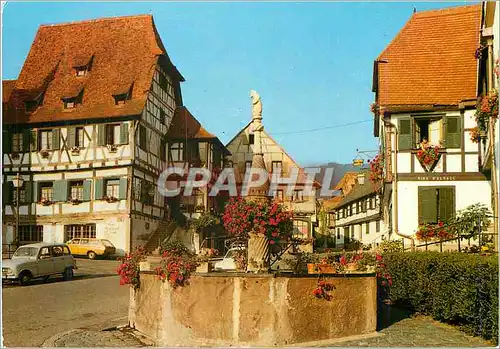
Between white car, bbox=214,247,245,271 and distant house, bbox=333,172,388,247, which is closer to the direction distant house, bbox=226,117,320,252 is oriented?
the white car

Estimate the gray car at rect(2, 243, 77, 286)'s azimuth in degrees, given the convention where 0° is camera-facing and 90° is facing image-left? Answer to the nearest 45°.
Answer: approximately 45°

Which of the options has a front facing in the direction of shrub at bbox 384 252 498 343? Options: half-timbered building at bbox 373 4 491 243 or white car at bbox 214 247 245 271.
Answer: the half-timbered building

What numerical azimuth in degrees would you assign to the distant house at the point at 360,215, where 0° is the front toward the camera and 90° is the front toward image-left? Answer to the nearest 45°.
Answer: approximately 45°

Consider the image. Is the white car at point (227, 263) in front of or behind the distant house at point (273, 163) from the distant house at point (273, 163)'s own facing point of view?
in front

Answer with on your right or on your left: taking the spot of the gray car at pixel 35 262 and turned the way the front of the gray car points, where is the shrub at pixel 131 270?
on your left
